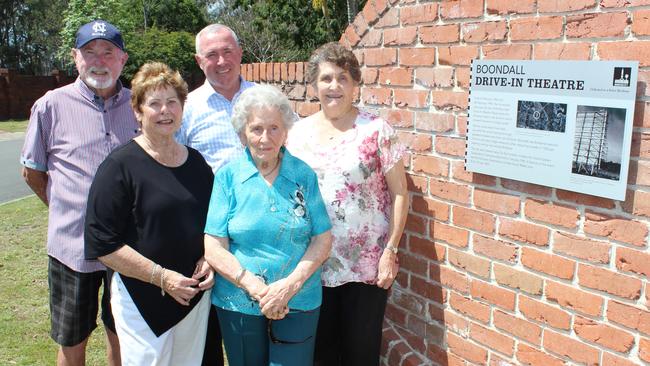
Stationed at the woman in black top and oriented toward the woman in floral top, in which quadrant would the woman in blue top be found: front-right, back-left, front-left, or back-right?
front-right

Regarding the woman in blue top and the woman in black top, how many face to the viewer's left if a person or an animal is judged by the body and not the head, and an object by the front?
0

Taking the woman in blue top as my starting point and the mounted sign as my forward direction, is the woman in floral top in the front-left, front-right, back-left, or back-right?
front-left

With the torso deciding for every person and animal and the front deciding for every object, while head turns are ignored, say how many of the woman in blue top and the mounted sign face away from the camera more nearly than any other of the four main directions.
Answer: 0

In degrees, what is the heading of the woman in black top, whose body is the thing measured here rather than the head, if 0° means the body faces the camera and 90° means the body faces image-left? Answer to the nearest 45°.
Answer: approximately 315°

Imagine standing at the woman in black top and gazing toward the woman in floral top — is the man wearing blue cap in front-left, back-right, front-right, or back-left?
back-left

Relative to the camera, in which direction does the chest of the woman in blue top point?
toward the camera

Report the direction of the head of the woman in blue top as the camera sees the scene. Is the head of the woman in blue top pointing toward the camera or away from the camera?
toward the camera

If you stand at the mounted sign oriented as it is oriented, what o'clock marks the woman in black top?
The woman in black top is roughly at 1 o'clock from the mounted sign.

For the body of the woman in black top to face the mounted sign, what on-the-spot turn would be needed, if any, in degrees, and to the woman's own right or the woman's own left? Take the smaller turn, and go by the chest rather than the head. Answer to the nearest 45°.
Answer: approximately 45° to the woman's own left

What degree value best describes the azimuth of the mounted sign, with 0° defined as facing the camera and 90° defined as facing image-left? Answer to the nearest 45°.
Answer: approximately 45°

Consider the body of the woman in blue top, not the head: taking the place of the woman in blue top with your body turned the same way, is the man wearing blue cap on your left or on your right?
on your right

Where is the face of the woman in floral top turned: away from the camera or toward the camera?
toward the camera

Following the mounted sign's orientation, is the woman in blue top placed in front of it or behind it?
in front

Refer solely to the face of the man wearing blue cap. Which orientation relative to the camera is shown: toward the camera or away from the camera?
toward the camera
